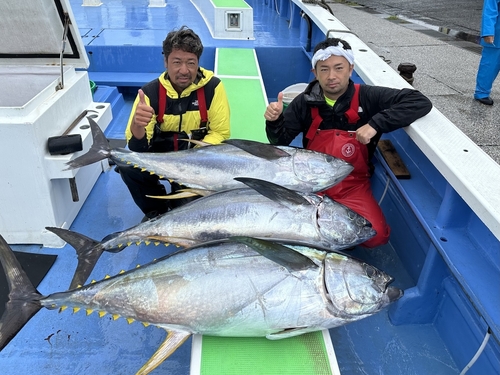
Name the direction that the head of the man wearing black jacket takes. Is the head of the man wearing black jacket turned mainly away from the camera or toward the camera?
toward the camera

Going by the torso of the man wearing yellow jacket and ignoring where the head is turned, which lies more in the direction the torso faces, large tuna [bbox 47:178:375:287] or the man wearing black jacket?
the large tuna

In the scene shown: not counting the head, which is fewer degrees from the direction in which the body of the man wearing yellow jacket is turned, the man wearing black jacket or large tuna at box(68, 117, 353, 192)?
the large tuna

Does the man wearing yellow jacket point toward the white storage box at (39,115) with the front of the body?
no

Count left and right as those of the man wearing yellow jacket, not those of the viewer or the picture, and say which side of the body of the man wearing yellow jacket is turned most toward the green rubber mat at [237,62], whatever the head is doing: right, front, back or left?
back

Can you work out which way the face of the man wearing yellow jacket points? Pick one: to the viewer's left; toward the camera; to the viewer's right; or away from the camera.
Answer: toward the camera

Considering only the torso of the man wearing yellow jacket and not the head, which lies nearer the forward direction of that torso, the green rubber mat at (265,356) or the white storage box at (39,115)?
the green rubber mat

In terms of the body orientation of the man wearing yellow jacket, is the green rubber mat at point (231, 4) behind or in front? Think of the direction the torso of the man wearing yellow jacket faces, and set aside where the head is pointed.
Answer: behind

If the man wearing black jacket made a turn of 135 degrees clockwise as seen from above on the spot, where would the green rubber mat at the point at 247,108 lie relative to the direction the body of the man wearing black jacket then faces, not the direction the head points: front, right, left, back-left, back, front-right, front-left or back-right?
front

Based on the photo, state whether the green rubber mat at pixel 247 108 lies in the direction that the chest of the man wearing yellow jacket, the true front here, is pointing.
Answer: no

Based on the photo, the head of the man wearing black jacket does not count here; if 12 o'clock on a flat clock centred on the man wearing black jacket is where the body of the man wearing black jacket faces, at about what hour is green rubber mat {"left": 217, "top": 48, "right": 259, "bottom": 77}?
The green rubber mat is roughly at 5 o'clock from the man wearing black jacket.

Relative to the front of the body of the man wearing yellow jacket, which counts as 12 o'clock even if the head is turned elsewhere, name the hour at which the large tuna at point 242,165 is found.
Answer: The large tuna is roughly at 11 o'clock from the man wearing yellow jacket.

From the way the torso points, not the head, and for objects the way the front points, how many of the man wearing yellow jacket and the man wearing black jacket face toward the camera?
2

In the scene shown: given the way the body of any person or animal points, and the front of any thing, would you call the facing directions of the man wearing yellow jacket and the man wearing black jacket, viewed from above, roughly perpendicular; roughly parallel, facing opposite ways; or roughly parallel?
roughly parallel

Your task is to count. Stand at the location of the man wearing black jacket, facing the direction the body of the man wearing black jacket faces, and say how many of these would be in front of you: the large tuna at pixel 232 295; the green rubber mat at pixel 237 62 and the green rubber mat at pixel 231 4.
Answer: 1

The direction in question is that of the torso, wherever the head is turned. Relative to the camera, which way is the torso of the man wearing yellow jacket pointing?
toward the camera
